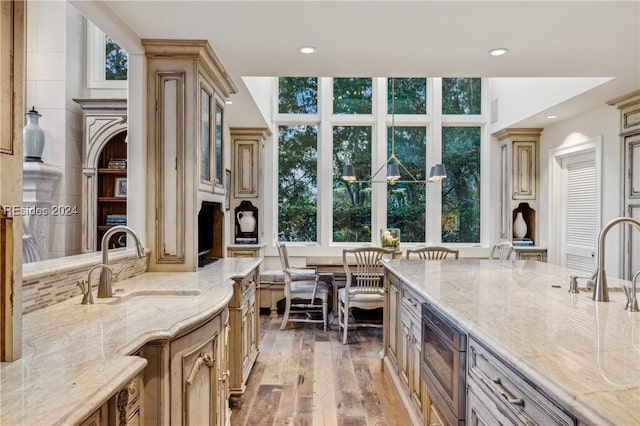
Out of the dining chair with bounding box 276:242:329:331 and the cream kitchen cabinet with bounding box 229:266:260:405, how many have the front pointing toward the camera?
0

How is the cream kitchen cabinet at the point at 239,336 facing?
to the viewer's right

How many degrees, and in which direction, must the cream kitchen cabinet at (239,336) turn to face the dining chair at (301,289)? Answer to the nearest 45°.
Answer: approximately 90° to its left

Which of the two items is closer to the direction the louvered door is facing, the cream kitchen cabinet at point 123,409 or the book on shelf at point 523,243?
the cream kitchen cabinet

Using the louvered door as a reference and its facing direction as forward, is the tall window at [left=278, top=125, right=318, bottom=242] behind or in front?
in front

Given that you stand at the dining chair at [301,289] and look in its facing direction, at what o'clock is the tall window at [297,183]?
The tall window is roughly at 9 o'clock from the dining chair.

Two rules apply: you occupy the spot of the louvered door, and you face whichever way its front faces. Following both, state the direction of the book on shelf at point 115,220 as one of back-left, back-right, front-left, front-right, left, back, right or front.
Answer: front

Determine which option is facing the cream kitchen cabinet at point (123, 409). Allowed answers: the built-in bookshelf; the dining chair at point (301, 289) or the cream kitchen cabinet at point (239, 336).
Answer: the built-in bookshelf

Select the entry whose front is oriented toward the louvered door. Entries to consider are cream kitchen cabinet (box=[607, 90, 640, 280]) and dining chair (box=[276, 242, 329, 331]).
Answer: the dining chair

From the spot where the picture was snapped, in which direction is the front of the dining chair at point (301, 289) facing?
facing to the right of the viewer

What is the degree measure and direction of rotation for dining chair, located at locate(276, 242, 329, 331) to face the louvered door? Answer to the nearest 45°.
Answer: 0° — it already faces it

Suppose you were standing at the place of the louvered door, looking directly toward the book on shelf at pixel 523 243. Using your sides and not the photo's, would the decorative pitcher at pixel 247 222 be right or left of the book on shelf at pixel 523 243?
left

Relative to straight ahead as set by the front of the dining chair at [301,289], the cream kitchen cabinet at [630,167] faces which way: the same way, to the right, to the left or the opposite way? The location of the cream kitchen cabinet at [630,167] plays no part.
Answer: the opposite way

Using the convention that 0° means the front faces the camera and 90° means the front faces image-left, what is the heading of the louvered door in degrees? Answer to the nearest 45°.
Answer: approximately 45°

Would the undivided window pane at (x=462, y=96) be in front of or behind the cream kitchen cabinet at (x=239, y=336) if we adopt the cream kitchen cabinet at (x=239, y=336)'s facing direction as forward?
in front
